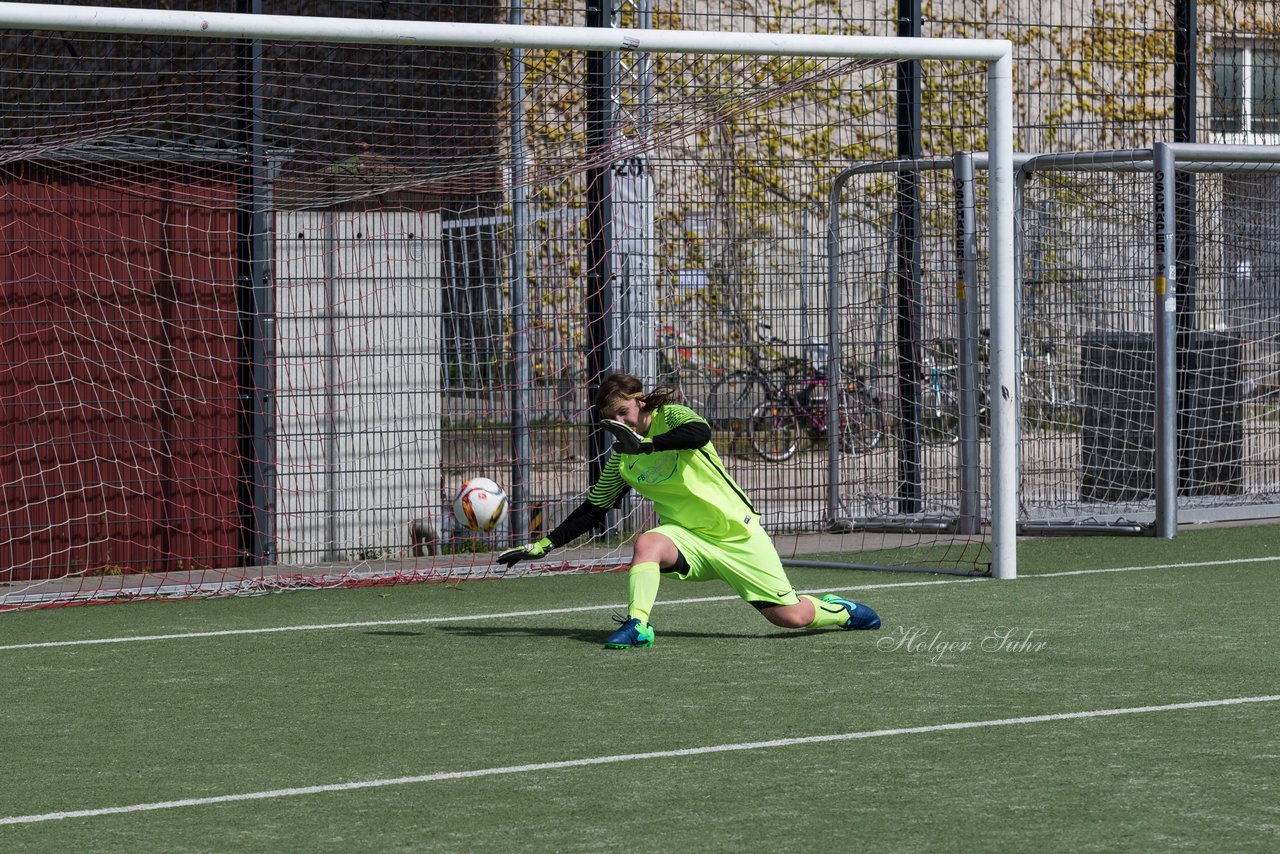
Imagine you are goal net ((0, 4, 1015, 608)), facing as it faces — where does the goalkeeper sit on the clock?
The goalkeeper is roughly at 1 o'clock from the goal net.

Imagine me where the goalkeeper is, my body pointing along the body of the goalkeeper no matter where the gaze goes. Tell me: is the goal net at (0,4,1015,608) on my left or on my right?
on my right

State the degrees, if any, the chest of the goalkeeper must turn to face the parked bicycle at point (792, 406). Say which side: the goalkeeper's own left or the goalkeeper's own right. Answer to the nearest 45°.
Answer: approximately 135° to the goalkeeper's own right

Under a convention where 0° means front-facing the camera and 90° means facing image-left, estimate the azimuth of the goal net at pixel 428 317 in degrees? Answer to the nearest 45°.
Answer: approximately 315°
